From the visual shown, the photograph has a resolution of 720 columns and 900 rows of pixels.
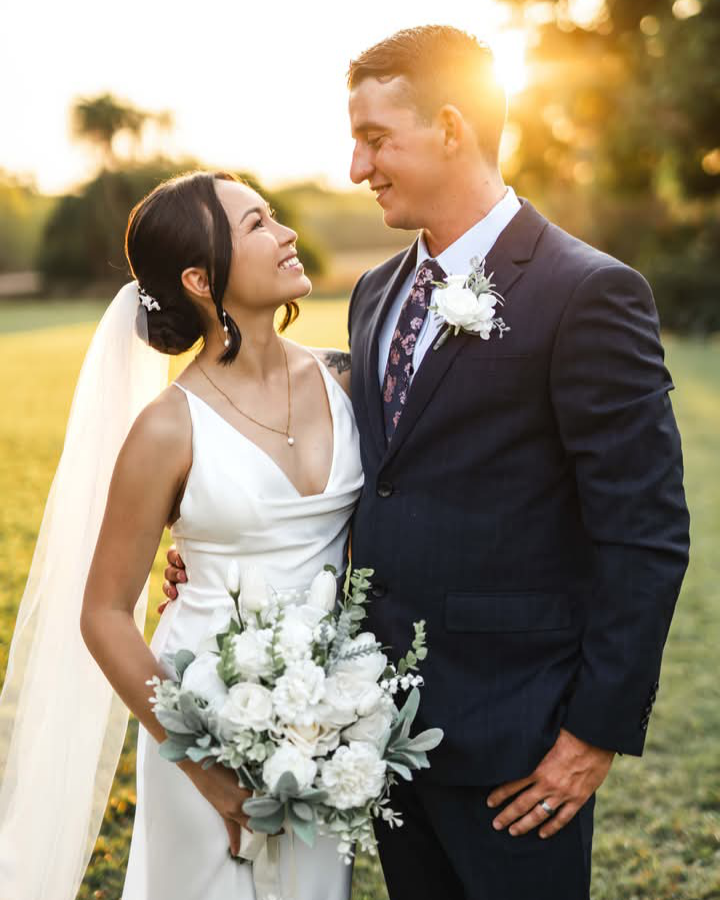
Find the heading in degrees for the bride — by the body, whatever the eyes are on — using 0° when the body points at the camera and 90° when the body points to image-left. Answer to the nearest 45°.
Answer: approximately 315°

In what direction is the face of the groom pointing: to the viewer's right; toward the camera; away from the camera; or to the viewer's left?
to the viewer's left

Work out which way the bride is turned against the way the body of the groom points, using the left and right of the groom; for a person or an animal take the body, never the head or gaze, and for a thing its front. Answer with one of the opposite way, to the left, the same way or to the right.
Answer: to the left

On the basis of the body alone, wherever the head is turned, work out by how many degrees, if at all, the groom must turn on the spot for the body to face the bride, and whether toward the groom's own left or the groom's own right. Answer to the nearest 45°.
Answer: approximately 45° to the groom's own right

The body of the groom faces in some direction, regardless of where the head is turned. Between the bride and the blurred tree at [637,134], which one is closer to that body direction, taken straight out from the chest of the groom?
the bride

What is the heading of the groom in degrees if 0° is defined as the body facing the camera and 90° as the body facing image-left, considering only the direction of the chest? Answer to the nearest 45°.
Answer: approximately 45°

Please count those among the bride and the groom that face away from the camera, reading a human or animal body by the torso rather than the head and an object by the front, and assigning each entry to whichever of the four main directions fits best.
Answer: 0

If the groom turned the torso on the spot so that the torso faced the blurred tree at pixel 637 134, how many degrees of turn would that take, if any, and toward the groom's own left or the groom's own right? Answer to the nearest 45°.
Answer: approximately 135° to the groom's own right

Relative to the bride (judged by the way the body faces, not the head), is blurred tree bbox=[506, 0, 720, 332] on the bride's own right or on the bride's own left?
on the bride's own left

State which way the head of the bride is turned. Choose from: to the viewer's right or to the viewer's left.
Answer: to the viewer's right
